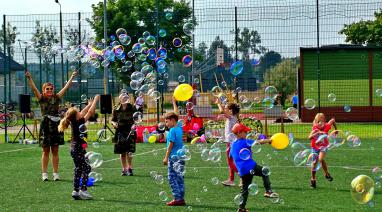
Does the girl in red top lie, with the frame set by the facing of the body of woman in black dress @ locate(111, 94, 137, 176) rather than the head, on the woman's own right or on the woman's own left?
on the woman's own left

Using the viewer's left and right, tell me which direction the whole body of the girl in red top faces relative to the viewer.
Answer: facing the viewer

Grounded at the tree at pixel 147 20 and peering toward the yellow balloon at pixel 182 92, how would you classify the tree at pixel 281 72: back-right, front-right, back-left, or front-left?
back-left

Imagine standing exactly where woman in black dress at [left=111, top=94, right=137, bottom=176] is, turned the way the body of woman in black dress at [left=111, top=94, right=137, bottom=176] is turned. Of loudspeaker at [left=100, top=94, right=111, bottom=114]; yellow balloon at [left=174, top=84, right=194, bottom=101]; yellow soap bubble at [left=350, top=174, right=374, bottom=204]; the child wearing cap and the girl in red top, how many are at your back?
1

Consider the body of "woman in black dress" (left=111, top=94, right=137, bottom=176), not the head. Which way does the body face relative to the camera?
toward the camera

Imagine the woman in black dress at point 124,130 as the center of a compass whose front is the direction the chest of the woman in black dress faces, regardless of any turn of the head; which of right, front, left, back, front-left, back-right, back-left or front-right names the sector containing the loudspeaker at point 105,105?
back
